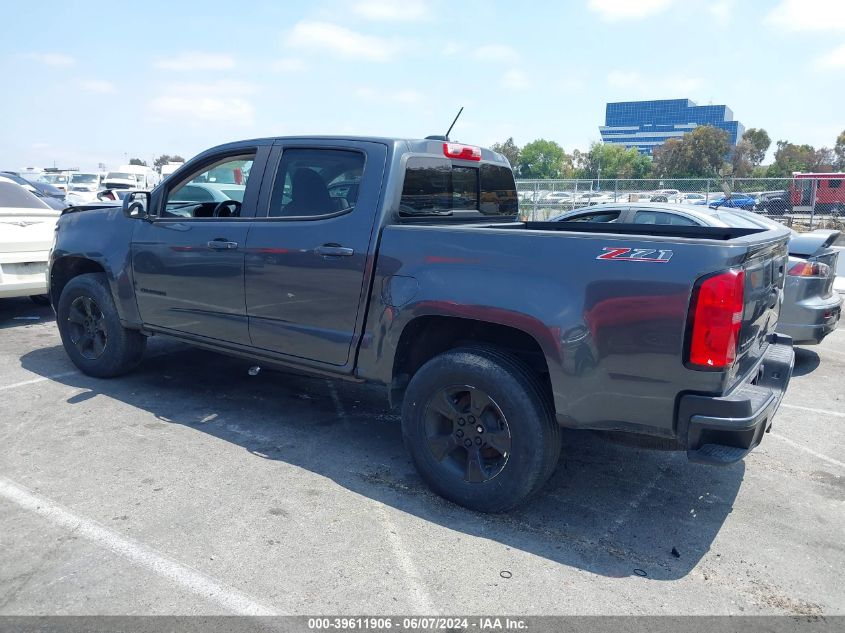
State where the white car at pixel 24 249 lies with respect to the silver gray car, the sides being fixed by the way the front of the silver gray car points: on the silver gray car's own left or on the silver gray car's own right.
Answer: on the silver gray car's own left

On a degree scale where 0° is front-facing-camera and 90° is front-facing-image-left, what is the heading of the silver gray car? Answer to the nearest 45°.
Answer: approximately 135°

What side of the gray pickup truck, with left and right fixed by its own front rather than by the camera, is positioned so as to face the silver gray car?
right

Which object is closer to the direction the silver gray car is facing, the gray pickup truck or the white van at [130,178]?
the white van

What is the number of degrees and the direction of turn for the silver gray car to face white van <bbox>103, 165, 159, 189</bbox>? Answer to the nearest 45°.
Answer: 0° — it already faces it

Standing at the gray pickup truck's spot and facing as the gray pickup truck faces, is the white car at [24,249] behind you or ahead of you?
ahead

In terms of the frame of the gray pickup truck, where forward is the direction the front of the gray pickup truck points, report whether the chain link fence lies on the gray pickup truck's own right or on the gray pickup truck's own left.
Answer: on the gray pickup truck's own right

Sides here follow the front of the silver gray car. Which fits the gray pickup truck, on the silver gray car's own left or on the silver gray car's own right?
on the silver gray car's own left

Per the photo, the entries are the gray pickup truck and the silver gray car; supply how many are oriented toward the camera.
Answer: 0

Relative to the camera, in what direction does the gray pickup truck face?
facing away from the viewer and to the left of the viewer

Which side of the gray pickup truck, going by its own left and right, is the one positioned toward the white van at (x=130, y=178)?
front
